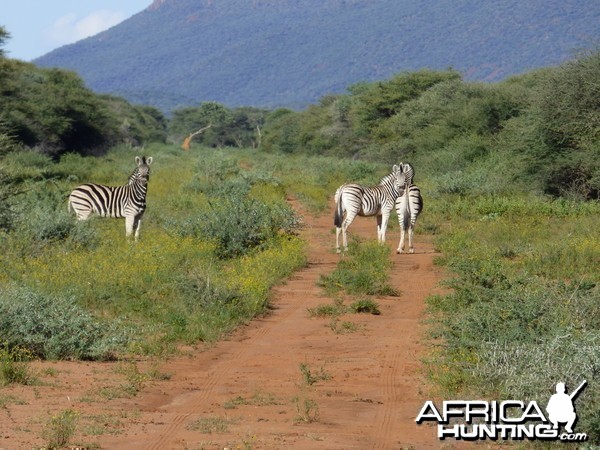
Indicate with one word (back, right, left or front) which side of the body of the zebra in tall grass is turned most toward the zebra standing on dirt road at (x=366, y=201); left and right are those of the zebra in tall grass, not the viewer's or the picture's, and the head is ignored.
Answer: front

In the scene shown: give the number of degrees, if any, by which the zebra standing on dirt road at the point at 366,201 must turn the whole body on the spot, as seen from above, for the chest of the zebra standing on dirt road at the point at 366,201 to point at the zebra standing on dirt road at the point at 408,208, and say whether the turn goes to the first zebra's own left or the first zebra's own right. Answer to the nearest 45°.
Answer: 0° — it already faces it

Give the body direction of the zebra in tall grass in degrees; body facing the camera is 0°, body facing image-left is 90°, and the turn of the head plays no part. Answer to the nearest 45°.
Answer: approximately 270°

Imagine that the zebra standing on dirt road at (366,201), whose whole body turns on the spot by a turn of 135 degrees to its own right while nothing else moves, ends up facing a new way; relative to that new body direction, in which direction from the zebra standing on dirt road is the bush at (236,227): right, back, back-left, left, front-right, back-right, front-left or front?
front-right

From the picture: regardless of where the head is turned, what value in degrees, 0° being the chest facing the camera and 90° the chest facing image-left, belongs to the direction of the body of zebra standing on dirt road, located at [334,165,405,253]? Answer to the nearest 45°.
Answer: approximately 225°

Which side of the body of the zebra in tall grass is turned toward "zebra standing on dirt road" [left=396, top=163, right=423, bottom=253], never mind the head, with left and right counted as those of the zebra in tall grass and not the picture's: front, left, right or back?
front

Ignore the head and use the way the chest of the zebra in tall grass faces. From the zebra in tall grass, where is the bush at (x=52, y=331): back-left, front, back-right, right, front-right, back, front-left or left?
right

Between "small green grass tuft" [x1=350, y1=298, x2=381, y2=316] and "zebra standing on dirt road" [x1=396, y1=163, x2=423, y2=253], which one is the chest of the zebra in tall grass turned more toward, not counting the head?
the zebra standing on dirt road

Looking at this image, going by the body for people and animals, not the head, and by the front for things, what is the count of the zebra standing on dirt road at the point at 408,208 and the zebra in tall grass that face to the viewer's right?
1
